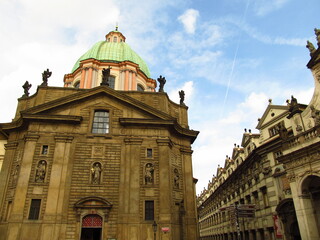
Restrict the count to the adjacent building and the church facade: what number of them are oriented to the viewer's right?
0

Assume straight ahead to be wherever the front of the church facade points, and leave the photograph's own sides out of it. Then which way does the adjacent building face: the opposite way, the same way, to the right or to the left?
to the right

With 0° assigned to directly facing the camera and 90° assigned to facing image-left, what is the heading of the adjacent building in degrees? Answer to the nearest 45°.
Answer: approximately 45°

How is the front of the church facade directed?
toward the camera

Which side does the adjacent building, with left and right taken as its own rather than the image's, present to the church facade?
front

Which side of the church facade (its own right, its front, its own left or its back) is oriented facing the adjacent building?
left
